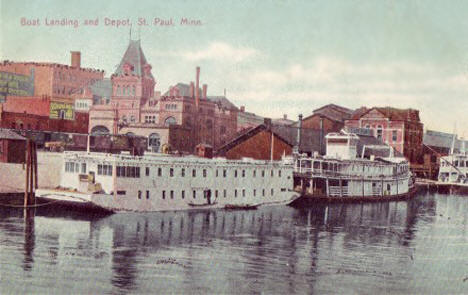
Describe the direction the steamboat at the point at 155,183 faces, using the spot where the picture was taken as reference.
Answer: facing the viewer and to the left of the viewer

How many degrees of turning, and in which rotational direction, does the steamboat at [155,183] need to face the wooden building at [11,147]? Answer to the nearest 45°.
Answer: approximately 45° to its right

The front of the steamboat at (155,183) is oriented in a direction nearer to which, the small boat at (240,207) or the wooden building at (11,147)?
the wooden building

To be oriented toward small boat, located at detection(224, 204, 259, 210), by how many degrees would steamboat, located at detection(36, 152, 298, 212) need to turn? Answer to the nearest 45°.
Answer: approximately 180°
